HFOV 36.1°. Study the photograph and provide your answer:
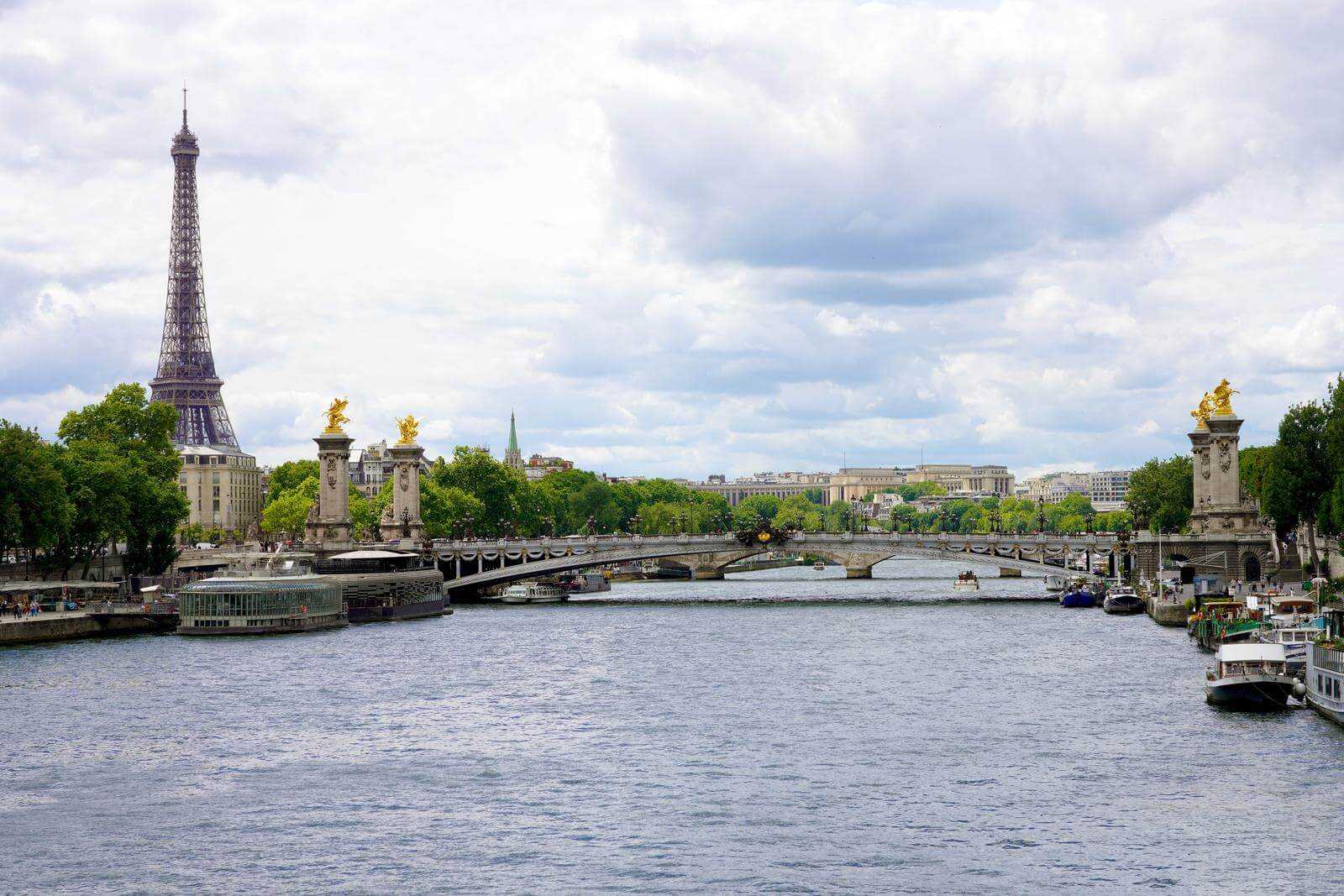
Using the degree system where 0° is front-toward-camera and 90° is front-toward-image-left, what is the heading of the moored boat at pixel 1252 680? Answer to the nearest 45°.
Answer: approximately 0°
